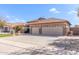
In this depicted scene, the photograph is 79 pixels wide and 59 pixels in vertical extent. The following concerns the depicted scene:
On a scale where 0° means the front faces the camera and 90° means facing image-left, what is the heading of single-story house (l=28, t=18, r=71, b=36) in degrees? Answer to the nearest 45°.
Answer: approximately 0°
